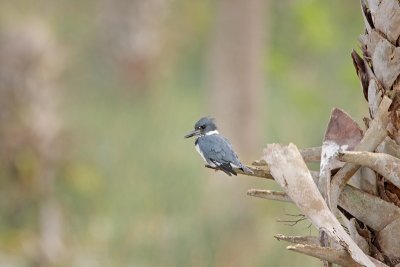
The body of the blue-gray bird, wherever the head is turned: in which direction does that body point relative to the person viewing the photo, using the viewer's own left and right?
facing to the left of the viewer

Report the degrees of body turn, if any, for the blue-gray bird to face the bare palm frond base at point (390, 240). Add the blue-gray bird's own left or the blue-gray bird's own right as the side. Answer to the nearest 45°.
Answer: approximately 135° to the blue-gray bird's own left

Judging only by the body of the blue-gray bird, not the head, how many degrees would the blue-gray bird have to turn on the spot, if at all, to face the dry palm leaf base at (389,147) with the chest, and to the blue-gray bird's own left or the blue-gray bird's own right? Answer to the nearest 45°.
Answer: approximately 135° to the blue-gray bird's own left

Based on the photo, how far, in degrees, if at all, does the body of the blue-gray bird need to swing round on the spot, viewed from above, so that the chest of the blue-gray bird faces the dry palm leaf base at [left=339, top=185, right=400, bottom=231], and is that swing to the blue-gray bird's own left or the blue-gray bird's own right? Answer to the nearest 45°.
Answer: approximately 135° to the blue-gray bird's own left
